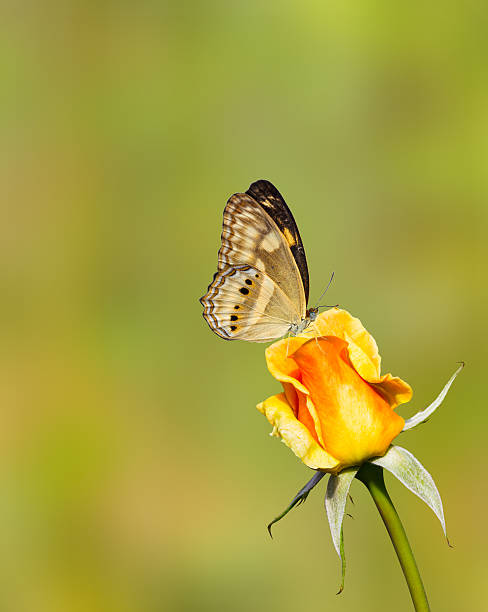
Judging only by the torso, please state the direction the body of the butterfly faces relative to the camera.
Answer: to the viewer's right
